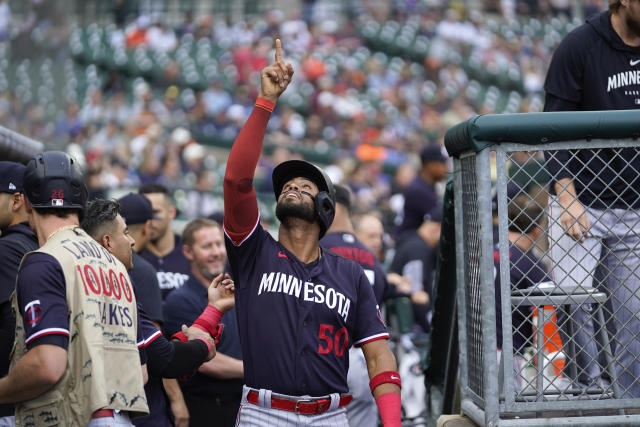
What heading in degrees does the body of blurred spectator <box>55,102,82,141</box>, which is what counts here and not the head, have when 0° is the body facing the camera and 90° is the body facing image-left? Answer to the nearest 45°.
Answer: approximately 0°

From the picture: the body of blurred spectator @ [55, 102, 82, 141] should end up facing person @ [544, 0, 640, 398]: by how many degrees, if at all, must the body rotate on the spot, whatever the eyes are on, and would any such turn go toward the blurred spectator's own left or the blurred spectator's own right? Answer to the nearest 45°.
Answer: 0° — they already face them
